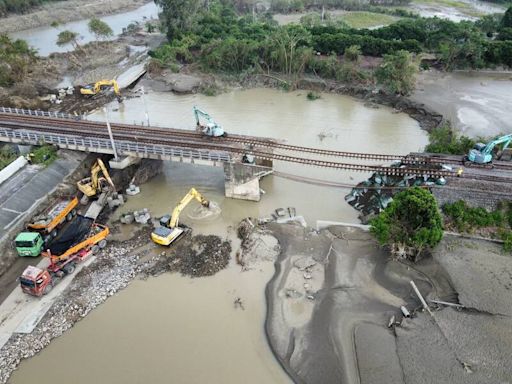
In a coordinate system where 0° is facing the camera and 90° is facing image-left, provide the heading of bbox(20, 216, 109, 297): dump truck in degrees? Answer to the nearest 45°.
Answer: approximately 45°

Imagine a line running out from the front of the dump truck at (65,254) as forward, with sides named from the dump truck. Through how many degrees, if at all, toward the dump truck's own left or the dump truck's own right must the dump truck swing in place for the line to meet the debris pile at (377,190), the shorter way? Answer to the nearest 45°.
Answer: approximately 135° to the dump truck's own left

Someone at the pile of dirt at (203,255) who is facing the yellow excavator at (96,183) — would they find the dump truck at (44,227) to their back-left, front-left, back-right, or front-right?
front-left

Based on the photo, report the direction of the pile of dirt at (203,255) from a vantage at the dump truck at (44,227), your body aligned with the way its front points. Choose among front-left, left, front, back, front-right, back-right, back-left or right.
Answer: left

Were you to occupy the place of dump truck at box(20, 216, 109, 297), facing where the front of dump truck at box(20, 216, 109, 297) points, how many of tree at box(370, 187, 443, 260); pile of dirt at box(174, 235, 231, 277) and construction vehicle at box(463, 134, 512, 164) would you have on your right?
0

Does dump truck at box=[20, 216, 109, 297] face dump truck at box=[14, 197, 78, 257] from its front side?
no

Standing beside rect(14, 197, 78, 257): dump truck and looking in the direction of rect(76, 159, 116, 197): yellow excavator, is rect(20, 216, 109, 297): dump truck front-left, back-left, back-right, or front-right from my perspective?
back-right

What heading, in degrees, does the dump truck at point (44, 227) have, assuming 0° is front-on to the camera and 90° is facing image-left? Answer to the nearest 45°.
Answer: approximately 45°

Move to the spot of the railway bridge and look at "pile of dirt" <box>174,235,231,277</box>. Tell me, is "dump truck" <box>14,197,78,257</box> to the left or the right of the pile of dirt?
right

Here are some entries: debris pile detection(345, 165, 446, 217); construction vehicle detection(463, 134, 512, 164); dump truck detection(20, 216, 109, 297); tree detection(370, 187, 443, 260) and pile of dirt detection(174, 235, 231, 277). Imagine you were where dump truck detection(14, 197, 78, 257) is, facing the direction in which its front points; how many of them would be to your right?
0

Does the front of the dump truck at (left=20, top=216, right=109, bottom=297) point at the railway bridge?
no

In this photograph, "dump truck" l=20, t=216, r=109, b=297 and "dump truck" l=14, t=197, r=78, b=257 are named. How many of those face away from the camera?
0

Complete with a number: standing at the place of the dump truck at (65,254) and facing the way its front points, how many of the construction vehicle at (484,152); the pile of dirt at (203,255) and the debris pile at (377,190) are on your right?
0

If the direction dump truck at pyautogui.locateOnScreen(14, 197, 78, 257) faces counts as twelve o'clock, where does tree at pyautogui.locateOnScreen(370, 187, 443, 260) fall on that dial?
The tree is roughly at 9 o'clock from the dump truck.

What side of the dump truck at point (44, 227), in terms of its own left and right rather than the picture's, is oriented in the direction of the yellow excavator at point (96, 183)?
back

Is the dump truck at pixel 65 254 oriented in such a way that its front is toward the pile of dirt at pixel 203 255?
no

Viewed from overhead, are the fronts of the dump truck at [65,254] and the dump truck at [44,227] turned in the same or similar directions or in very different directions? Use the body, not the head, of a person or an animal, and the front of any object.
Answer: same or similar directions
